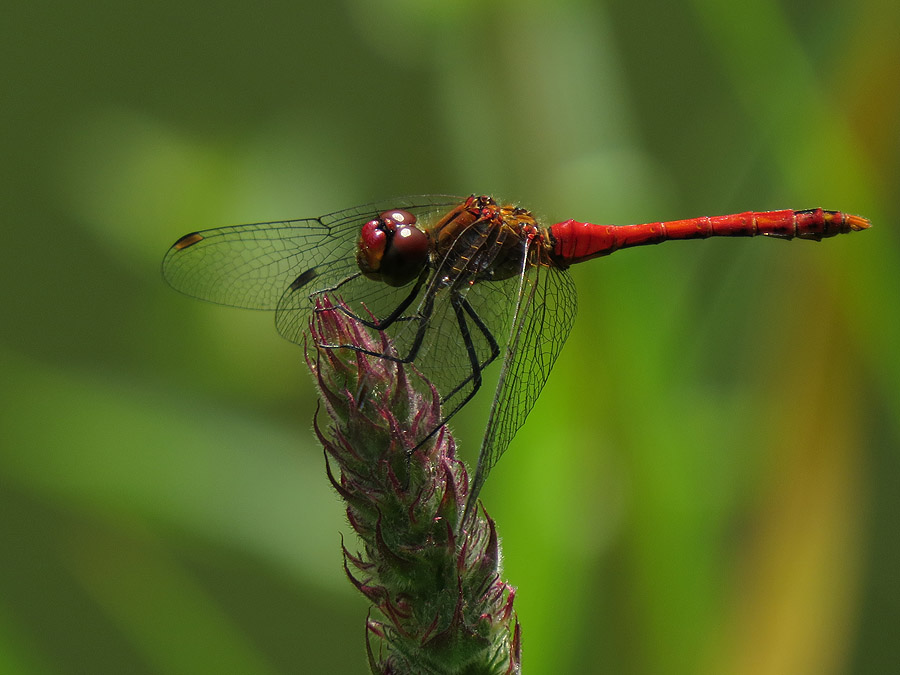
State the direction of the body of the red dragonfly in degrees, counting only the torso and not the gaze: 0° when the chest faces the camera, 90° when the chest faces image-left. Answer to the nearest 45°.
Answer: approximately 90°
